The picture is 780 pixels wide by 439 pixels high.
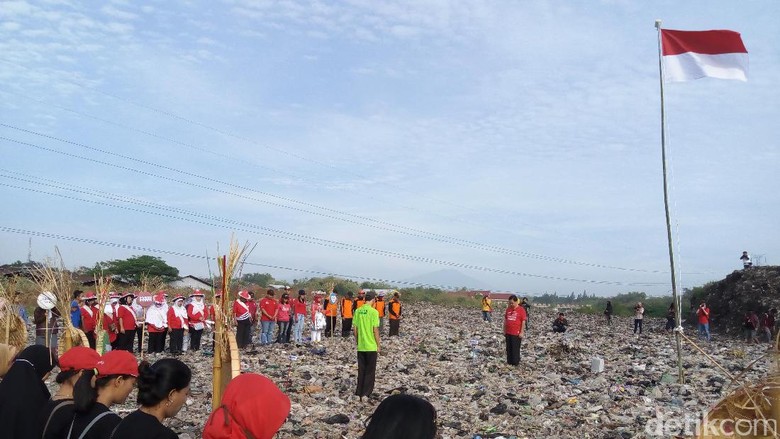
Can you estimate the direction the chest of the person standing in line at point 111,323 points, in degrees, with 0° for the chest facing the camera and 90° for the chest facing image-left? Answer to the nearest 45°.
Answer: approximately 315°

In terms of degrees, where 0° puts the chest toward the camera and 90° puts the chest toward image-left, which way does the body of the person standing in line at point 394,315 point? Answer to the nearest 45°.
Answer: approximately 315°

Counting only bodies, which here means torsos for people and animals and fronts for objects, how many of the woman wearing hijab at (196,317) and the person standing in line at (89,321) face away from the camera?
0

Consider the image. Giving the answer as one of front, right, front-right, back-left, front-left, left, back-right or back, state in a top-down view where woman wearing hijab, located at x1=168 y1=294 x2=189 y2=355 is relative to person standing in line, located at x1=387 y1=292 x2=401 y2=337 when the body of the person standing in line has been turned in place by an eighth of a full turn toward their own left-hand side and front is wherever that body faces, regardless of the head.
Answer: back-right

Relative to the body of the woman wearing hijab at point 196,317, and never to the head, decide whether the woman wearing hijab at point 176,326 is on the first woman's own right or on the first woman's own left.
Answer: on the first woman's own right

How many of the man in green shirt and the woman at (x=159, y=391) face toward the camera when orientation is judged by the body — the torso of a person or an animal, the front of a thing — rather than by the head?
0

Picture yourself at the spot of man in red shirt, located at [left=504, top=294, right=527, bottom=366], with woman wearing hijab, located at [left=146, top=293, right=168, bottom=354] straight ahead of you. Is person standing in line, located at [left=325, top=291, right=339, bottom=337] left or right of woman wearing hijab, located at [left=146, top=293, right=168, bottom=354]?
right

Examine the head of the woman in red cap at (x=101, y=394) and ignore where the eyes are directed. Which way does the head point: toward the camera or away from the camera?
away from the camera

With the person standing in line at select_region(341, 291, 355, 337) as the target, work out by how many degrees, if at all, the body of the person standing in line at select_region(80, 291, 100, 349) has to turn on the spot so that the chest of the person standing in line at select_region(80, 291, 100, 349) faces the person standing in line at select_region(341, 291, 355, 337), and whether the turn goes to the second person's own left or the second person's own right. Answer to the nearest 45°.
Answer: approximately 90° to the second person's own left

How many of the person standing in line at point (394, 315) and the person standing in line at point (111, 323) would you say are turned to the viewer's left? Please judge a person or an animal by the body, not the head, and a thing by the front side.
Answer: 0

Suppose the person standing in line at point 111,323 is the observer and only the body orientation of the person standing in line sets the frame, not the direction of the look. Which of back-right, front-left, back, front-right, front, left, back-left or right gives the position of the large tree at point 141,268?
back-left

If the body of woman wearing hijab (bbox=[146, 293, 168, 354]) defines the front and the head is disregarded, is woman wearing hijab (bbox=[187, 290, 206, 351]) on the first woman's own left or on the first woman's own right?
on the first woman's own left
